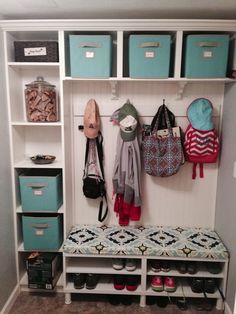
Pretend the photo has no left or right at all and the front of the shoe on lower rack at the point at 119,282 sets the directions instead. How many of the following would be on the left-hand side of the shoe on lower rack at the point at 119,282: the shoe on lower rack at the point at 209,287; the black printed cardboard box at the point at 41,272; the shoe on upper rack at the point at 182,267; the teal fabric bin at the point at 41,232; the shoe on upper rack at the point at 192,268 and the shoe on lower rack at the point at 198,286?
4

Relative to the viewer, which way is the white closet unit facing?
toward the camera

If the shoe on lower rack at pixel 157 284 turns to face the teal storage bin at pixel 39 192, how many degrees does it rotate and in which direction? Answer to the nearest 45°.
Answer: approximately 90° to its right

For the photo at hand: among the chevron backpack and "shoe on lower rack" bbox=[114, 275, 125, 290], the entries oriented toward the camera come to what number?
2

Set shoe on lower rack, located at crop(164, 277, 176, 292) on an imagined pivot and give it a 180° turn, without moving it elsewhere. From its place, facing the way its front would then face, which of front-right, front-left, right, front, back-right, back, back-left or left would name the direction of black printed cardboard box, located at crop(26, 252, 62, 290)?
left

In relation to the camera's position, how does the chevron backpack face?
facing the viewer

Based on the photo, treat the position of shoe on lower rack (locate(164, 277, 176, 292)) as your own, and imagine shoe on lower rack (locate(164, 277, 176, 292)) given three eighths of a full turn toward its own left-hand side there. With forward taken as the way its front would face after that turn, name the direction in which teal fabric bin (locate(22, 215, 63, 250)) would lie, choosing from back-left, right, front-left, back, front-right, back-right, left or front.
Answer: back-left

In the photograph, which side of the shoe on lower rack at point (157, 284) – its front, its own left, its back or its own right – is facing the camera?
front
